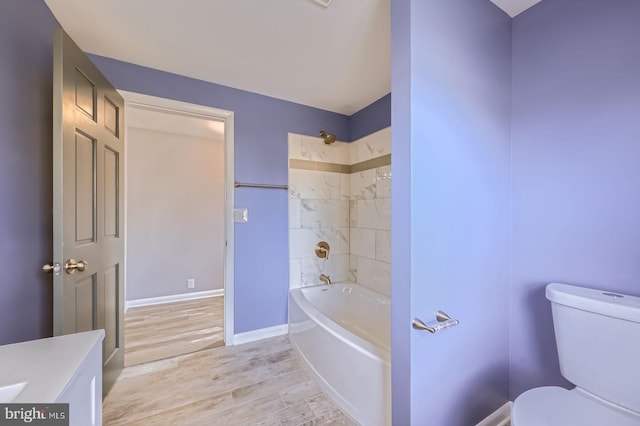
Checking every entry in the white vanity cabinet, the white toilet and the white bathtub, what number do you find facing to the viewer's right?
1

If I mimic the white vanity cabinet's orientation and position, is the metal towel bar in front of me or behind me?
in front

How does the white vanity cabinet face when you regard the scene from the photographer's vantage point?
facing to the right of the viewer

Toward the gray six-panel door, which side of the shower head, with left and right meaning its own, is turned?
right

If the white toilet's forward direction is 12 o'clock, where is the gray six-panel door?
The gray six-panel door is roughly at 2 o'clock from the white toilet.

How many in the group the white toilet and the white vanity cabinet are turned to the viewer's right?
1

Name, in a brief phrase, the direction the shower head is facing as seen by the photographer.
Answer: facing the viewer and to the right of the viewer

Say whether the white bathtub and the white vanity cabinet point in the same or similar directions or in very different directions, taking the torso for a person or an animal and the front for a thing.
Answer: very different directions

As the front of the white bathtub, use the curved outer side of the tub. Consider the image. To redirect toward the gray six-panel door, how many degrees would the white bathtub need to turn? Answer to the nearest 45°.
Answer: approximately 45° to its right

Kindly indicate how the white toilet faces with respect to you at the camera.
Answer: facing the viewer and to the left of the viewer

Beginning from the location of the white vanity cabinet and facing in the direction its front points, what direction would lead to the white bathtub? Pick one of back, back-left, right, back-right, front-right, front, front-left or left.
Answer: front

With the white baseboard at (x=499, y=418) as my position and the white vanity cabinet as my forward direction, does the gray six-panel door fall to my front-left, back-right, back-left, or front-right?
front-right

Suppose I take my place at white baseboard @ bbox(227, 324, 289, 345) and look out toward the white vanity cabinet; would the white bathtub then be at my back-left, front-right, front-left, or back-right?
front-left
